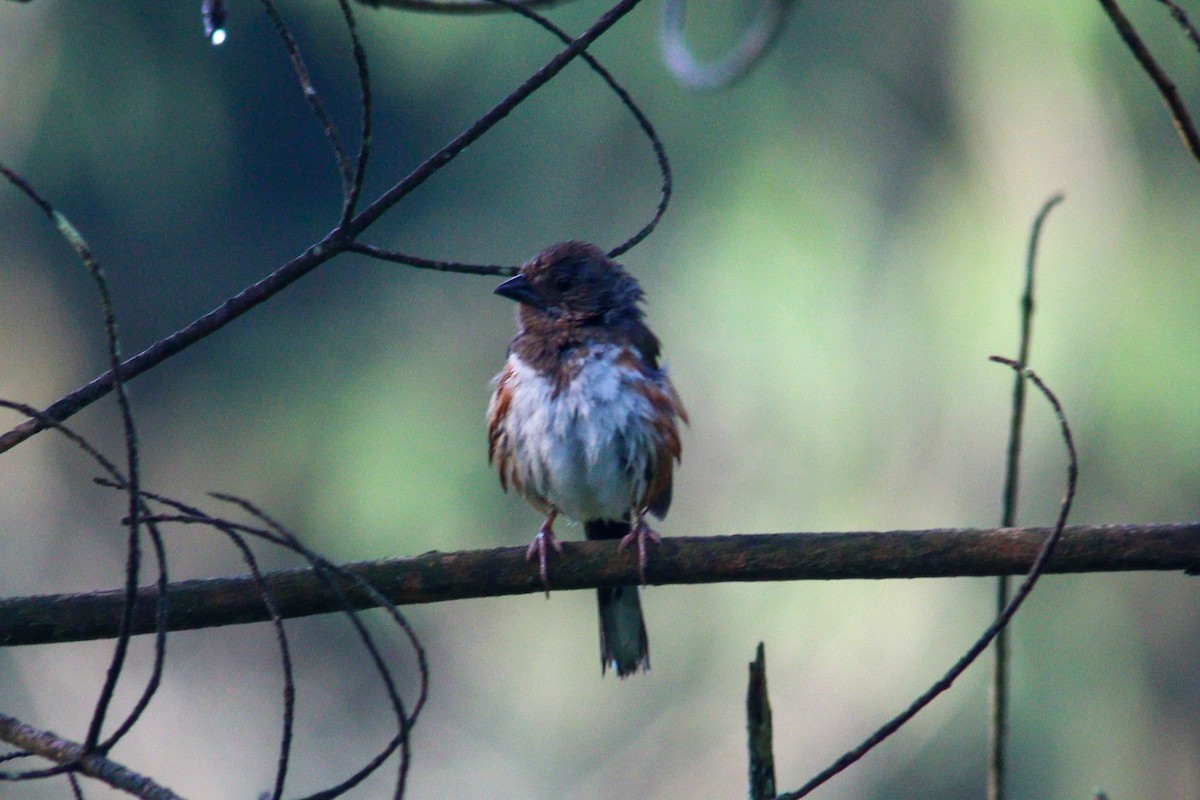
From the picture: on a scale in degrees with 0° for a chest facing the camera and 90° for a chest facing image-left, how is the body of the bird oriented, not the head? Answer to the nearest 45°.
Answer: approximately 0°
